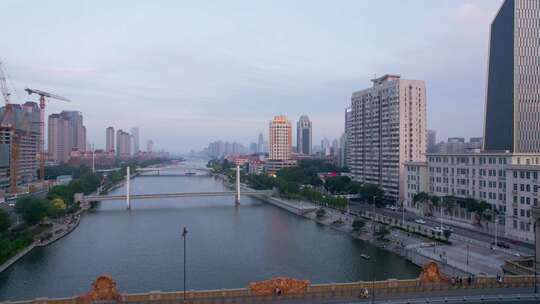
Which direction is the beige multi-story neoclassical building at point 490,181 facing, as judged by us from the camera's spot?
facing the viewer and to the left of the viewer

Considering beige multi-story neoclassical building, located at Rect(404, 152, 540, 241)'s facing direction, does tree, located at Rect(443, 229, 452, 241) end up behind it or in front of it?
in front

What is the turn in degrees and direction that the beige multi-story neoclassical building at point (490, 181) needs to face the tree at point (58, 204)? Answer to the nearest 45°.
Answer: approximately 45° to its right

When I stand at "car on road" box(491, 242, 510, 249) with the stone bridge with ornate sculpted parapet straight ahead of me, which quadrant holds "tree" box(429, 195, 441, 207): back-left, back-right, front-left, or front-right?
back-right

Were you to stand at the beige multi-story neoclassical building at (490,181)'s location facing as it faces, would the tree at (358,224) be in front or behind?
in front

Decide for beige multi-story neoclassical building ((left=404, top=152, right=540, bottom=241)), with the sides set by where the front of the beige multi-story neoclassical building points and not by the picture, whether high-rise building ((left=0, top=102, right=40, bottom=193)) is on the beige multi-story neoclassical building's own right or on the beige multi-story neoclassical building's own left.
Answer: on the beige multi-story neoclassical building's own right

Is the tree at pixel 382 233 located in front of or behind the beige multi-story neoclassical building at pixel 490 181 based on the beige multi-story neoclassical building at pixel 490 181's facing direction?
in front

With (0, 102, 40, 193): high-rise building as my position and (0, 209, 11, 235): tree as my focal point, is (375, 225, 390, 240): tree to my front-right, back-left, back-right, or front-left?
front-left

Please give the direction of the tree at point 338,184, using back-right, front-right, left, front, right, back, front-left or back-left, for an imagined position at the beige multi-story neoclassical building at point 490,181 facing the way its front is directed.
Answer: right

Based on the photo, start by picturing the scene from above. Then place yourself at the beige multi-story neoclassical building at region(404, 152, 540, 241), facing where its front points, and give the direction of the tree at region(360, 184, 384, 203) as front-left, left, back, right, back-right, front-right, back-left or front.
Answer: right
